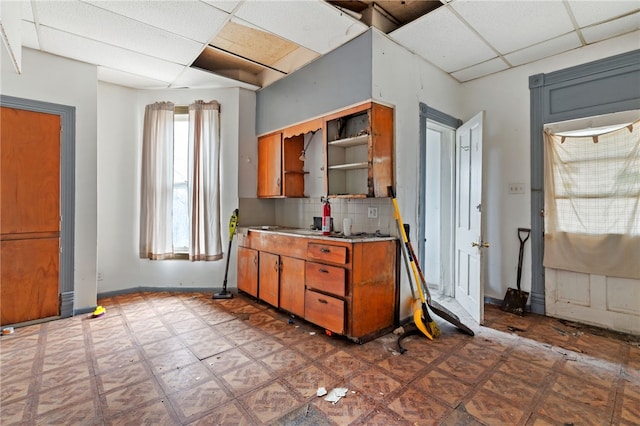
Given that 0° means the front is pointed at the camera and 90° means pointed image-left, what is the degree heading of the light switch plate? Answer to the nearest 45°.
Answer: approximately 0°

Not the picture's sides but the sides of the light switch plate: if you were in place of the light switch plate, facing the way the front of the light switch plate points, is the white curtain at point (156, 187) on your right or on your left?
on your right

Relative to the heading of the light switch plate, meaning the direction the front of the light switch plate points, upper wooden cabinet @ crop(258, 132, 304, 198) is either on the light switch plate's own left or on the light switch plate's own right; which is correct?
on the light switch plate's own right

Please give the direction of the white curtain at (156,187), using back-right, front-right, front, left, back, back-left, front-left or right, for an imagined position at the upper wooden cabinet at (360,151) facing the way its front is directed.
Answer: front-right

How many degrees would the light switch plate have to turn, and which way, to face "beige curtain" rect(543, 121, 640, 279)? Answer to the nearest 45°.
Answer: approximately 90° to its left

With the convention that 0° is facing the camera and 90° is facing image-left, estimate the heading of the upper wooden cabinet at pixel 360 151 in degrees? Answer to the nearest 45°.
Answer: approximately 45°

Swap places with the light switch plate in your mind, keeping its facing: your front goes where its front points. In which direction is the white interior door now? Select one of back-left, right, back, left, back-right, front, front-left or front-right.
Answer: front-right

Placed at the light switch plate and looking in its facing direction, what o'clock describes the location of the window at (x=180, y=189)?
The window is roughly at 2 o'clock from the light switch plate.

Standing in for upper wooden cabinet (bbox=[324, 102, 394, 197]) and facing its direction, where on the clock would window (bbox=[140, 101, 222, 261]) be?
The window is roughly at 2 o'clock from the upper wooden cabinet.
